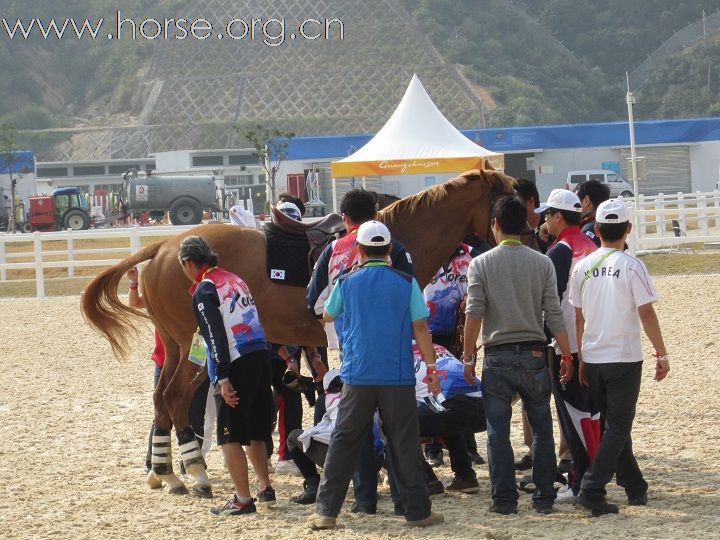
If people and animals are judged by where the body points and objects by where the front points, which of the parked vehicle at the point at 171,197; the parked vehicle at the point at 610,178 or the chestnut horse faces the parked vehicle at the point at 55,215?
the parked vehicle at the point at 171,197

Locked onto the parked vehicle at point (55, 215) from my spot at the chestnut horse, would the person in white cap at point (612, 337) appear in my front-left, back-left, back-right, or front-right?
back-right

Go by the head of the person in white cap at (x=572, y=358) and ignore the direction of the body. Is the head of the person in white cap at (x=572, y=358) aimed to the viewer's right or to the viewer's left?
to the viewer's left

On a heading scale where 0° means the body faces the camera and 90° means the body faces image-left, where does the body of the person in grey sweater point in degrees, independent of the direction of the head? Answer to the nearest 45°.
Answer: approximately 180°

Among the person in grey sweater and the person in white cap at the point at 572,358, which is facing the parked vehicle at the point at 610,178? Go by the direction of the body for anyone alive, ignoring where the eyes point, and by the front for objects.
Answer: the person in grey sweater

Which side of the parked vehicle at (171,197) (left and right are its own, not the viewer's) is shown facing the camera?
left

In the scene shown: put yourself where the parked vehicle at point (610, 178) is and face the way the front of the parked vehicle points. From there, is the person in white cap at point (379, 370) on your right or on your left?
on your right

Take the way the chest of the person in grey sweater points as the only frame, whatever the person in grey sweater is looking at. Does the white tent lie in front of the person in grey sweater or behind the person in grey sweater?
in front

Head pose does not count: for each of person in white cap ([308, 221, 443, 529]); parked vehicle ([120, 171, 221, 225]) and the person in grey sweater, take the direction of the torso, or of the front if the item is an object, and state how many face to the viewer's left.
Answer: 1

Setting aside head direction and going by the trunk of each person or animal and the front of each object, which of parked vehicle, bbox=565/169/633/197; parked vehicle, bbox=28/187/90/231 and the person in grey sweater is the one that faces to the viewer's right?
parked vehicle, bbox=565/169/633/197

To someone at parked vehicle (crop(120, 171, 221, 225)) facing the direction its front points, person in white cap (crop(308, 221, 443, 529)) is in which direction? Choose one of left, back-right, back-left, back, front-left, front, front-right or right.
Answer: left

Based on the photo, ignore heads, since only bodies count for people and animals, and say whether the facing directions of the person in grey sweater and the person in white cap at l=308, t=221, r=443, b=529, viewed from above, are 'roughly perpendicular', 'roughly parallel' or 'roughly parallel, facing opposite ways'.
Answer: roughly parallel

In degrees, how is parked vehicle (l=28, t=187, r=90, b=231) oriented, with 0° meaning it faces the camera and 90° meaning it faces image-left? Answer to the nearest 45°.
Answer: approximately 90°

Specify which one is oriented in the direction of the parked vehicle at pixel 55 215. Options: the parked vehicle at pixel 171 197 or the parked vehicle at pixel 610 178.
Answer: the parked vehicle at pixel 171 197
